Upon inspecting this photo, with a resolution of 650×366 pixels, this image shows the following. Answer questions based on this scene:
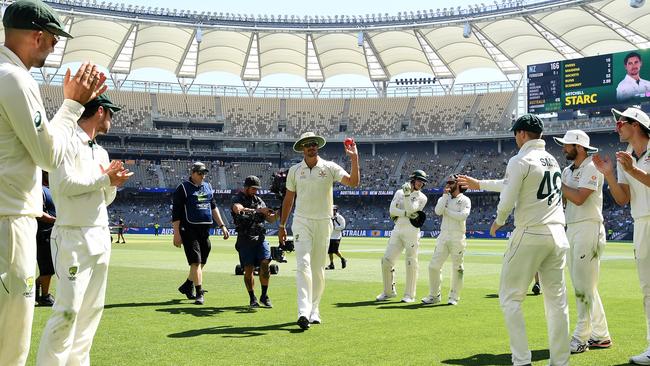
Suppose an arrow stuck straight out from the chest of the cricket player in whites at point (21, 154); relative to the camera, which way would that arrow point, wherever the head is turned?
to the viewer's right

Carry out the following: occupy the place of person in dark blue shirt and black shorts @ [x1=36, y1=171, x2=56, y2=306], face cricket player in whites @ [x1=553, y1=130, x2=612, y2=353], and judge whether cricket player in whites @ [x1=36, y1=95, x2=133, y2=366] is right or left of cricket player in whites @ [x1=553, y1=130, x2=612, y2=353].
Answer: right

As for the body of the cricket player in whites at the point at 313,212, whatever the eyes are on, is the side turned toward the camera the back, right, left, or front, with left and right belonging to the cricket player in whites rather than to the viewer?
front

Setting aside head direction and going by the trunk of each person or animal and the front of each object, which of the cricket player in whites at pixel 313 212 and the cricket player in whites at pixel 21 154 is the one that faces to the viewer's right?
the cricket player in whites at pixel 21 154

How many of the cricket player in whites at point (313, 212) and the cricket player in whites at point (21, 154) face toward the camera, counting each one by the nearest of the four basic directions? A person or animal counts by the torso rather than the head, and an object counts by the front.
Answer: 1

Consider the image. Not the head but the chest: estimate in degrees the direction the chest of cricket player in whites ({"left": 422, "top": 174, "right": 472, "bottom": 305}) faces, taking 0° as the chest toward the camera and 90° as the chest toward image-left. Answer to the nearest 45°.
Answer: approximately 45°

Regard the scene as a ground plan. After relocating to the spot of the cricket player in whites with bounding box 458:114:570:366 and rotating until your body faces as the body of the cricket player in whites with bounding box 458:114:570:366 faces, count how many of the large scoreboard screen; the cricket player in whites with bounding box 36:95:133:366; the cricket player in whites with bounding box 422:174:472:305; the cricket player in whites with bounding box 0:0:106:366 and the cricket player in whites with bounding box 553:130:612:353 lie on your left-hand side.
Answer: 2

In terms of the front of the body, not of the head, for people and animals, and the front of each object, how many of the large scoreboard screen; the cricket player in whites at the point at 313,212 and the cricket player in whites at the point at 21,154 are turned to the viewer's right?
1

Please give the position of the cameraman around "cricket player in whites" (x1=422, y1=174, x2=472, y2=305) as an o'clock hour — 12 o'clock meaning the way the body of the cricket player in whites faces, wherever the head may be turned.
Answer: The cameraman is roughly at 1 o'clock from the cricket player in whites.

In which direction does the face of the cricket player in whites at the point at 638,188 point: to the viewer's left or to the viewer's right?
to the viewer's left

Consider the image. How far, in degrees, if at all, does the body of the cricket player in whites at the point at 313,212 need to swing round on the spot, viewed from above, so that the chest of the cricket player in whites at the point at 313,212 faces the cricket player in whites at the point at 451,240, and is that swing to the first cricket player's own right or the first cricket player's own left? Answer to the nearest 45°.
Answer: approximately 135° to the first cricket player's own left

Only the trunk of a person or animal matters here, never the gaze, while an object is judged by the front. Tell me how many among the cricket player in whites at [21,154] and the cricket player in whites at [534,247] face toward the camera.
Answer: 0

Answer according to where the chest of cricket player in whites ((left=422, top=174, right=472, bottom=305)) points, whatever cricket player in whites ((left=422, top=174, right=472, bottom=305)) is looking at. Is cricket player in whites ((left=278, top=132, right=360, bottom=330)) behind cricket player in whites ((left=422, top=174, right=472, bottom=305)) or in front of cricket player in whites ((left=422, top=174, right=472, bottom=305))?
in front

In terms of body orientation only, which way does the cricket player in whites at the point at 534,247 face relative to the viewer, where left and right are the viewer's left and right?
facing away from the viewer and to the left of the viewer
